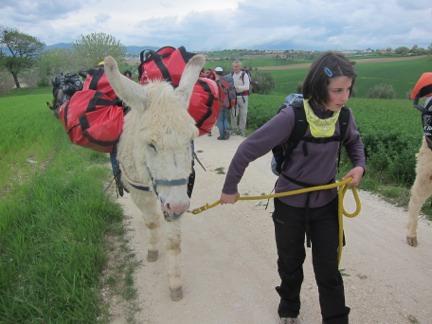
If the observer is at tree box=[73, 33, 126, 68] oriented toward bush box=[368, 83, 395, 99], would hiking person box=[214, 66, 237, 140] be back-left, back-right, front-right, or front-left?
front-right

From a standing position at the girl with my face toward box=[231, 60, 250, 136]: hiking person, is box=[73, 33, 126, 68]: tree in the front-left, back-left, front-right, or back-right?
front-left

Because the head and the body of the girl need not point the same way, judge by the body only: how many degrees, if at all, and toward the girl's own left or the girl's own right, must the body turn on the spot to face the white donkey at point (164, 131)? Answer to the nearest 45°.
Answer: approximately 135° to the girl's own right

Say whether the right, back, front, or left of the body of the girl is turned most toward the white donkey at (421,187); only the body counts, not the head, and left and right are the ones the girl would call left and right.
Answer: left

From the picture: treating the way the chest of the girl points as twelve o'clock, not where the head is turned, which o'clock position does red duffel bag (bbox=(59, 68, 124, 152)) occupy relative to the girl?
The red duffel bag is roughly at 5 o'clock from the girl.

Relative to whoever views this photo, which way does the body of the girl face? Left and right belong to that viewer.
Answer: facing the viewer and to the right of the viewer

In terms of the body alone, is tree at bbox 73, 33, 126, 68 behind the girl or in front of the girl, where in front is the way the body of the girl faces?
behind

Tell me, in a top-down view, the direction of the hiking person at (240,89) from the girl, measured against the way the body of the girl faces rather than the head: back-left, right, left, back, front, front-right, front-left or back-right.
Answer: back-left
